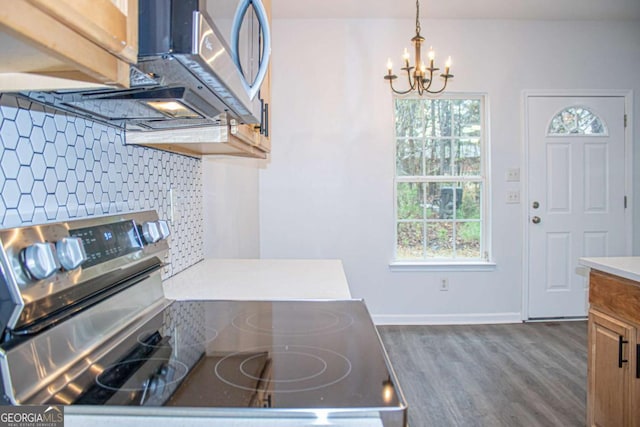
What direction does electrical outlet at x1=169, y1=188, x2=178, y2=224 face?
to the viewer's right

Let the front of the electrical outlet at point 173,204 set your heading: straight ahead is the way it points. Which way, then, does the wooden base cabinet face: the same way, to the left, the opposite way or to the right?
the opposite way

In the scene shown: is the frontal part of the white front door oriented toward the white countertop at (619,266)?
yes

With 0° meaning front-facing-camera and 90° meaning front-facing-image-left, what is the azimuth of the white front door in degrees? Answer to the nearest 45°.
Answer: approximately 0°

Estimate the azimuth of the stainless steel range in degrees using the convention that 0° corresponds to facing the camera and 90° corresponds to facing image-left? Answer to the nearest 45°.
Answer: approximately 270°

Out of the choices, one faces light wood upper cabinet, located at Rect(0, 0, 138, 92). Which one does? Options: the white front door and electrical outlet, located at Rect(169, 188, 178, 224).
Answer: the white front door

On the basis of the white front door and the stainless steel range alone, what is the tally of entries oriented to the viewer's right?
1

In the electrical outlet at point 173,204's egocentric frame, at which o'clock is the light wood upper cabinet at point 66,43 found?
The light wood upper cabinet is roughly at 3 o'clock from the electrical outlet.

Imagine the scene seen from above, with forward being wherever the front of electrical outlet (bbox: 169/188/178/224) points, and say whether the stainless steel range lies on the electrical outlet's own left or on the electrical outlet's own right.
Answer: on the electrical outlet's own right
